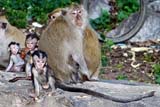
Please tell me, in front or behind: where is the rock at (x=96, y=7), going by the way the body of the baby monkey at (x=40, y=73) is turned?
behind

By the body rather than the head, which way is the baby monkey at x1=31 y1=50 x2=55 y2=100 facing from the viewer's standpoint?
toward the camera

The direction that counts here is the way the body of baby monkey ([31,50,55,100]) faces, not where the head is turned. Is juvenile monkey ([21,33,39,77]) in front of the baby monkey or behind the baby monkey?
behind

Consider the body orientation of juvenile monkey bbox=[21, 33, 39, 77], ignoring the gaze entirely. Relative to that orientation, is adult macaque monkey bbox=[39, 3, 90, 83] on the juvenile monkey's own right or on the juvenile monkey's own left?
on the juvenile monkey's own left

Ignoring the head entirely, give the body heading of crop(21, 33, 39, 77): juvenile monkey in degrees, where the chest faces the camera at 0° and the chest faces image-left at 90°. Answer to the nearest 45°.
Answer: approximately 45°
